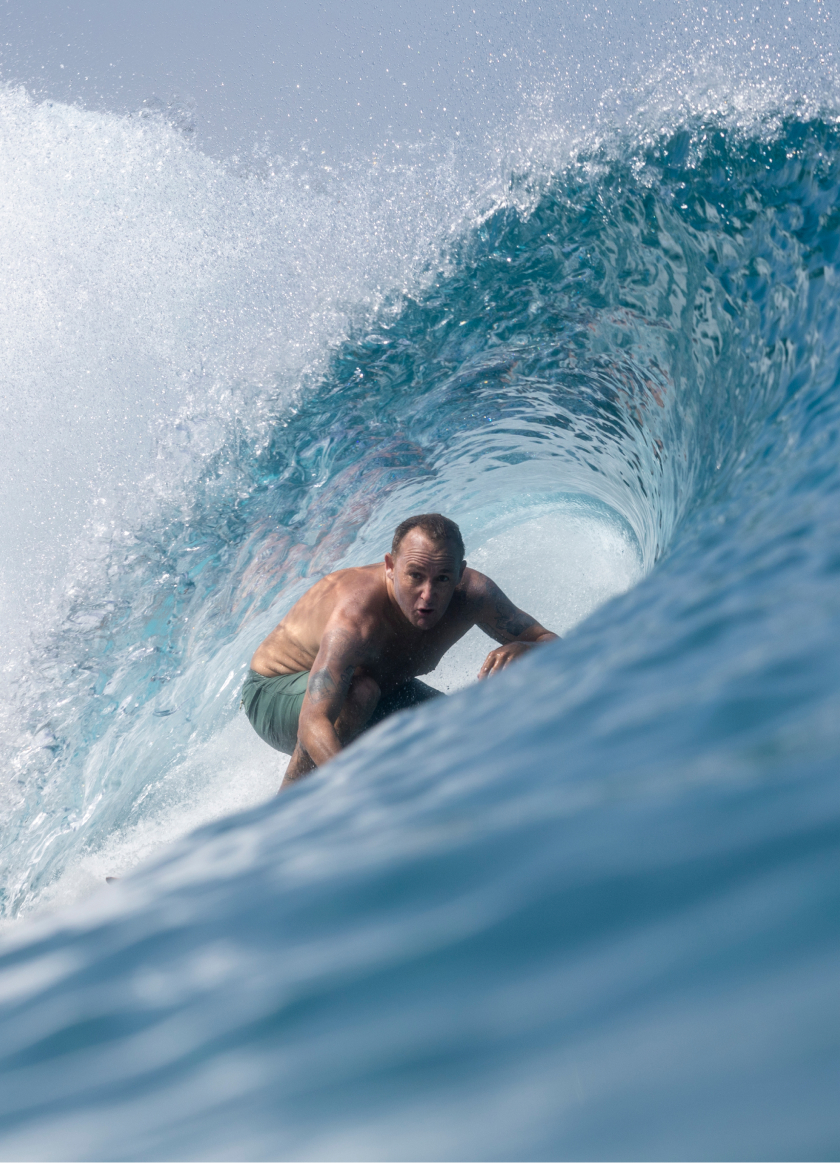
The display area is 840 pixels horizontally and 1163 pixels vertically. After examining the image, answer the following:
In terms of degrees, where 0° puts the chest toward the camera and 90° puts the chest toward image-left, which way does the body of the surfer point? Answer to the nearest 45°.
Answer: approximately 315°

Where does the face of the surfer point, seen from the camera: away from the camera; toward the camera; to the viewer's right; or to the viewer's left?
toward the camera
